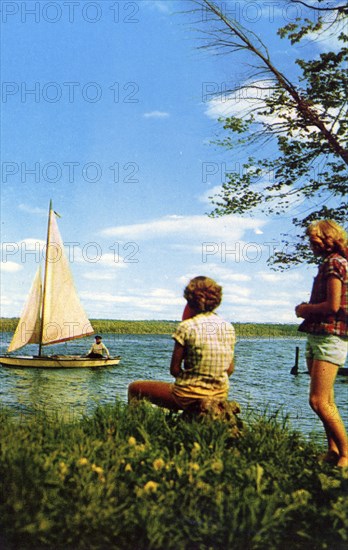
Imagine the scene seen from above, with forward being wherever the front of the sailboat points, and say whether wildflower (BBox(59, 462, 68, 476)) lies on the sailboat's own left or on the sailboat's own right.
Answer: on the sailboat's own left

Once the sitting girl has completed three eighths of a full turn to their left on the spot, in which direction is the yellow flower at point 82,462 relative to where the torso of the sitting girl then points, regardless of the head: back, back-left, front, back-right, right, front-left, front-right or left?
front-right

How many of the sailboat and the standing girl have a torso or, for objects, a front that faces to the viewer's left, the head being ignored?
2

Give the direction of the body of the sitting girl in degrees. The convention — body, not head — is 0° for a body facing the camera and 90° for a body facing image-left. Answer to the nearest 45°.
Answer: approximately 135°

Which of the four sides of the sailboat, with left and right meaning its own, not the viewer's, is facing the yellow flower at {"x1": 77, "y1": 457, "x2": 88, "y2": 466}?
left

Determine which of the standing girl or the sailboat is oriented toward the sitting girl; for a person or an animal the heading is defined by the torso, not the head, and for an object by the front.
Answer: the standing girl

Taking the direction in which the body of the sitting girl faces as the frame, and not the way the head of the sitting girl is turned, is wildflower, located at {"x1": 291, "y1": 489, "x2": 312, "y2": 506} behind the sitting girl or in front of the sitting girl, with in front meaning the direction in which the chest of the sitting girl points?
behind

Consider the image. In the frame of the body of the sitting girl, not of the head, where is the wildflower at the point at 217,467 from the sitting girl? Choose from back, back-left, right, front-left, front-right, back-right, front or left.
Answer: back-left

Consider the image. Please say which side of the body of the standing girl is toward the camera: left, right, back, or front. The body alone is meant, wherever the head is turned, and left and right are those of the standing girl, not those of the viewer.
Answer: left

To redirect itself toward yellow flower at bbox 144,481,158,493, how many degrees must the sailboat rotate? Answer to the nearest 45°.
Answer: approximately 90° to its left

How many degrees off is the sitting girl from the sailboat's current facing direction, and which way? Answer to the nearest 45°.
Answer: approximately 90° to its left

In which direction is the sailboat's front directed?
to the viewer's left

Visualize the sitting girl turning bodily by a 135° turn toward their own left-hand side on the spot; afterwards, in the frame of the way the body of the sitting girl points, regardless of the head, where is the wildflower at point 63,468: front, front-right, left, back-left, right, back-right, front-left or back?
front-right
